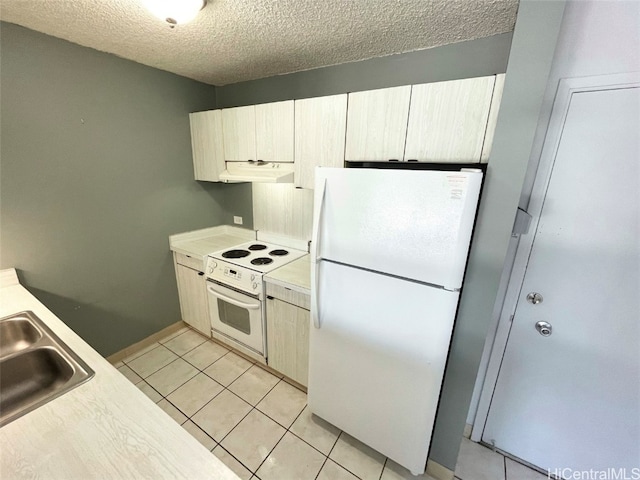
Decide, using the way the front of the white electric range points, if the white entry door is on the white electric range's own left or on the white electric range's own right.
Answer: on the white electric range's own left

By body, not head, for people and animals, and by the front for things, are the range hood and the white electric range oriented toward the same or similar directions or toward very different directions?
same or similar directions

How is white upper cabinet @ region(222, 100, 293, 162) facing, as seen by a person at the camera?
facing the viewer and to the left of the viewer

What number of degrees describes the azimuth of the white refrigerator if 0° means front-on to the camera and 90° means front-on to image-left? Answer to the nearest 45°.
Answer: approximately 45°

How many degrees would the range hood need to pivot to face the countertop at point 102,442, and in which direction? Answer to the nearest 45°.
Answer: approximately 45° to its left

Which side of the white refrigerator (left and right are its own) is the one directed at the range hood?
right

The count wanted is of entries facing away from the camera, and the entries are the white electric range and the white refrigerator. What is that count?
0

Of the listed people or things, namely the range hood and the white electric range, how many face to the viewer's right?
0

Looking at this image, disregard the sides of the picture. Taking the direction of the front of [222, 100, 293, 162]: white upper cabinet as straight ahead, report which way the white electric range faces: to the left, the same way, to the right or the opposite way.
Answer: the same way

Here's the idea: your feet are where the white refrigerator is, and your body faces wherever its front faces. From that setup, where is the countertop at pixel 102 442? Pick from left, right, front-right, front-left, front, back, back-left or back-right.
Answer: front

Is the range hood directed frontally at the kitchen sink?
yes

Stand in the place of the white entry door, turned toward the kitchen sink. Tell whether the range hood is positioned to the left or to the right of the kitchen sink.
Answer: right
